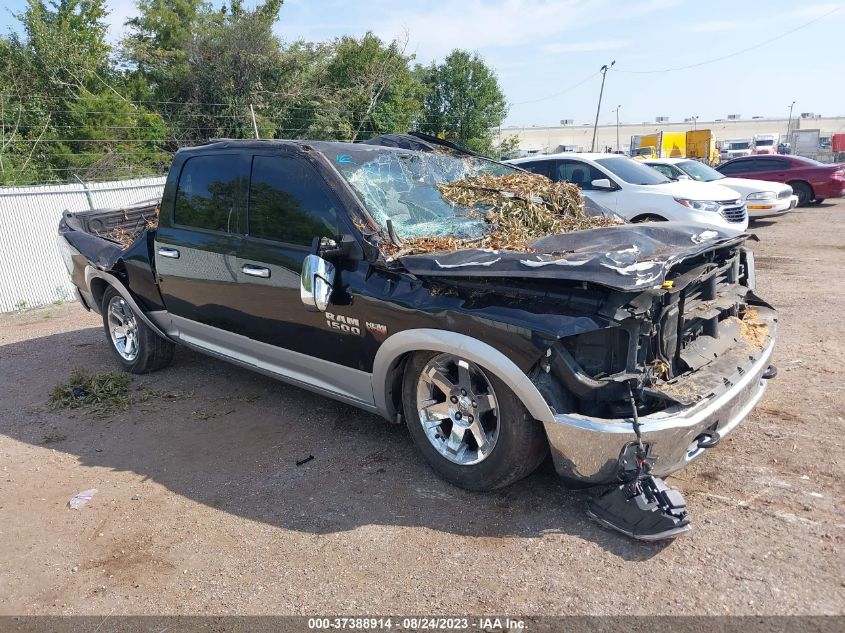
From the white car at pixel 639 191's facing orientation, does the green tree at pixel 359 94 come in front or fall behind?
behind

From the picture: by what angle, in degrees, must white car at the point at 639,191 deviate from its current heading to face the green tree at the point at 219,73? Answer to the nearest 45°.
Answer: approximately 180°

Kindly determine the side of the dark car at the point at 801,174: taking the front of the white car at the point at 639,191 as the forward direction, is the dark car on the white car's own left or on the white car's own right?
on the white car's own left

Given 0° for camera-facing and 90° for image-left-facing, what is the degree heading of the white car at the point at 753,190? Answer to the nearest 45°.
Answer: approximately 315°

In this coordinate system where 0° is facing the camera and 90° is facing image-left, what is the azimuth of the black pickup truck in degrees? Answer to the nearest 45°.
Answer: approximately 315°
